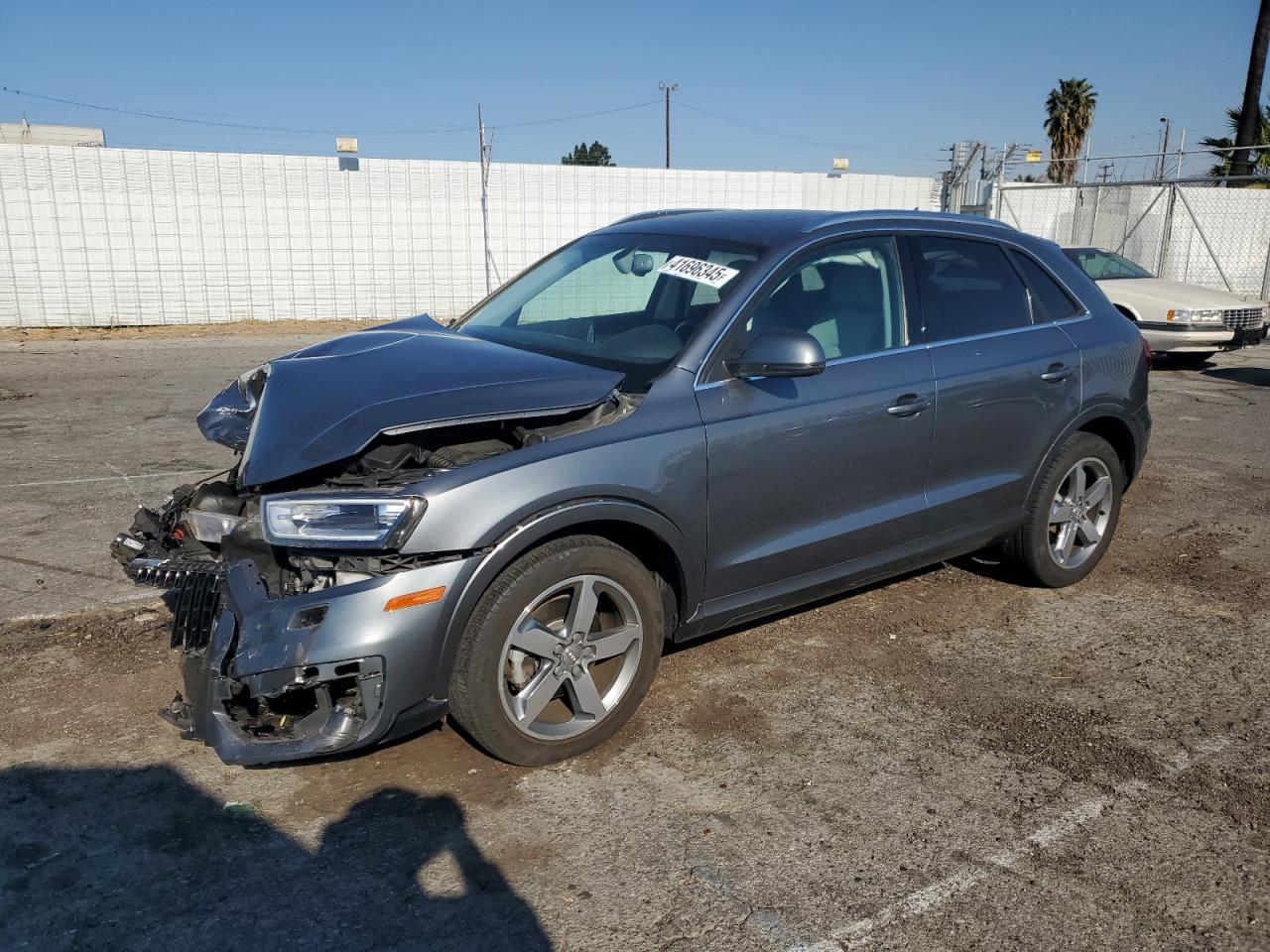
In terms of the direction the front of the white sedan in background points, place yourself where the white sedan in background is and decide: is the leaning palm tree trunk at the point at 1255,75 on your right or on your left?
on your left

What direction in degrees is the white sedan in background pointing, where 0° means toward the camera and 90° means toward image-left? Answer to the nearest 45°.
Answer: approximately 315°

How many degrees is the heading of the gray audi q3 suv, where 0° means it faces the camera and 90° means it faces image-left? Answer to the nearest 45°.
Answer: approximately 45°

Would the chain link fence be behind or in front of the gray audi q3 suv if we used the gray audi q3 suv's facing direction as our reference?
behind

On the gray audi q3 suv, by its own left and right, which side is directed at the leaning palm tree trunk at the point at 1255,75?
back

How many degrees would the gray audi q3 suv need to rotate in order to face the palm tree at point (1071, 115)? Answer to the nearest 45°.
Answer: approximately 180°

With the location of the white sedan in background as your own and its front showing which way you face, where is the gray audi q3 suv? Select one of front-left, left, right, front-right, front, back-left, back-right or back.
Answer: front-right

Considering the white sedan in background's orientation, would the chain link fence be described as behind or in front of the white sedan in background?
behind

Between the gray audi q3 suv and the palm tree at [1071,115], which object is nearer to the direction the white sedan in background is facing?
the gray audi q3 suv

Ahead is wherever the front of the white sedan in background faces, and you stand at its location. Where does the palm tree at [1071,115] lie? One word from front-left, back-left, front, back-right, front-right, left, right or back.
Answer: back-left

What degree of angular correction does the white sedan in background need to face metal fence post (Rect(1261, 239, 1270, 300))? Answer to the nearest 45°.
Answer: approximately 135° to its left

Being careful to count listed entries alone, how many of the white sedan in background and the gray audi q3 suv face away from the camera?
0
